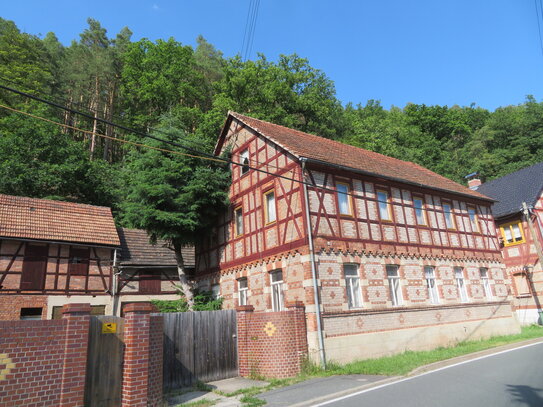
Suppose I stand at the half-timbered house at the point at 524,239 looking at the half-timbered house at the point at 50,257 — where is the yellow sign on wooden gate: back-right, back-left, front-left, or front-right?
front-left

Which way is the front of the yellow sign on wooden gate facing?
toward the camera

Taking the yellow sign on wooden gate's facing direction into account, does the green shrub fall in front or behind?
behind

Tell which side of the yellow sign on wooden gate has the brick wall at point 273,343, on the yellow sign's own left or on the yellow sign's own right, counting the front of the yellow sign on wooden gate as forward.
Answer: on the yellow sign's own left

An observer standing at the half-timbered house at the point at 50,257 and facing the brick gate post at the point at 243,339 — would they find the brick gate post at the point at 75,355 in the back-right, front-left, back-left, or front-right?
front-right

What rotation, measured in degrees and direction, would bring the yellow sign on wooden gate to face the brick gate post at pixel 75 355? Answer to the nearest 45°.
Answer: approximately 45° to its right
